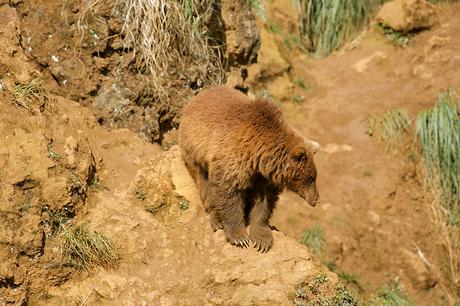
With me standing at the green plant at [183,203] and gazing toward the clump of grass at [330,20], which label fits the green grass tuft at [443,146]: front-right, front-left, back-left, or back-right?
front-right

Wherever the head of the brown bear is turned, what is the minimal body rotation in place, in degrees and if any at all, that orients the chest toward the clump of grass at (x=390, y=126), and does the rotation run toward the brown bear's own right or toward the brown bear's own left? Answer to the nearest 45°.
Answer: approximately 90° to the brown bear's own left

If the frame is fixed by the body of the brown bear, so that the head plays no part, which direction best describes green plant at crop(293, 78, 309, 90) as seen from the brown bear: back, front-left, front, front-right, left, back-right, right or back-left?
back-left

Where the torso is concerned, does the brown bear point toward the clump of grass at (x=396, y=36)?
no

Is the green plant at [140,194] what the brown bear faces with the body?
no

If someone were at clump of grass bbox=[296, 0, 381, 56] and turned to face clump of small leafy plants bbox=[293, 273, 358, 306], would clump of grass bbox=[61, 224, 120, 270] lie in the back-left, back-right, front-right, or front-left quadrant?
front-right

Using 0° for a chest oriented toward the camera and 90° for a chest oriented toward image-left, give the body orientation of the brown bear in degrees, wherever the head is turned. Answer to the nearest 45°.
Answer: approximately 315°

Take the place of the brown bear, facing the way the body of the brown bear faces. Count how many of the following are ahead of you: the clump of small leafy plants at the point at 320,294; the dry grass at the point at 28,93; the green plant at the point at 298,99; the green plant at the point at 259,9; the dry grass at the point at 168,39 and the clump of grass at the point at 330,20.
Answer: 1

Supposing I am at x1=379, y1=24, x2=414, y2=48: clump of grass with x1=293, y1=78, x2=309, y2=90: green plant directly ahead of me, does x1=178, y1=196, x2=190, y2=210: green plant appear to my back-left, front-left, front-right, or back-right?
front-left

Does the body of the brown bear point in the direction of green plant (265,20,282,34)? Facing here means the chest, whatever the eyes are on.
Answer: no

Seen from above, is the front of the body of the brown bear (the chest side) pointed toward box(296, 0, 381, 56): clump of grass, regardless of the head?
no

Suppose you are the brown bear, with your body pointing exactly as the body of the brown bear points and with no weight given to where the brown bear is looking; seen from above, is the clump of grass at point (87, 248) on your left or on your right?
on your right

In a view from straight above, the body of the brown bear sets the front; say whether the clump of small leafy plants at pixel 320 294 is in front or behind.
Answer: in front

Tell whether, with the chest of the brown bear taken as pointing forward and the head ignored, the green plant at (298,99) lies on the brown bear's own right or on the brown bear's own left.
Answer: on the brown bear's own left
